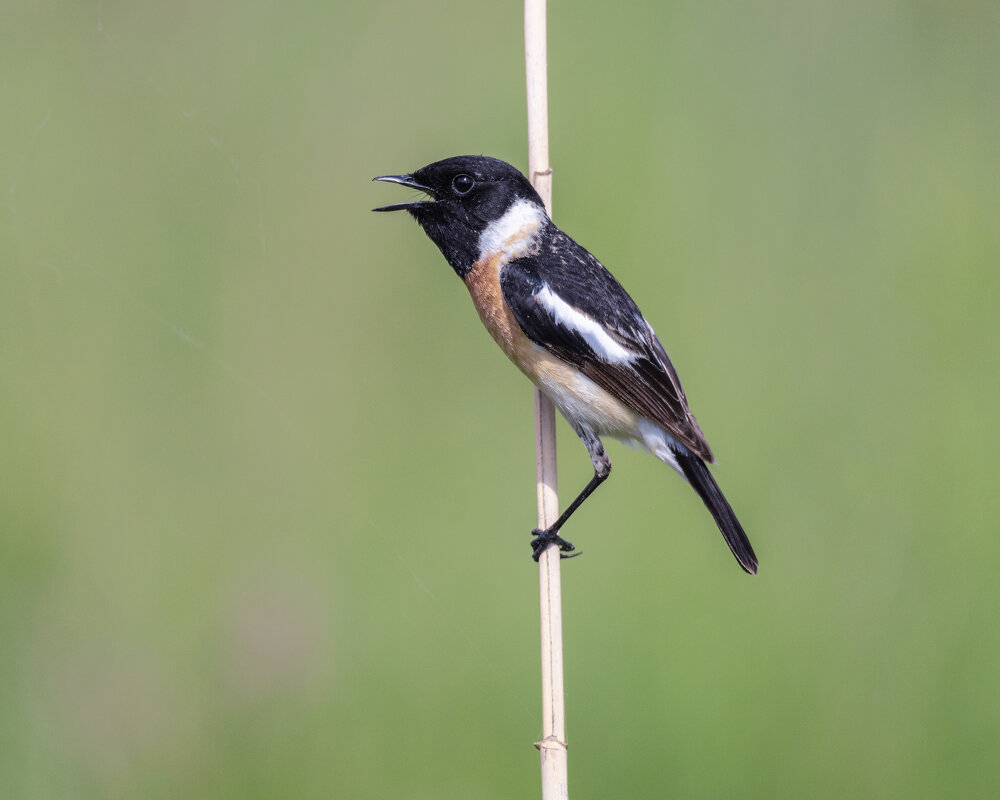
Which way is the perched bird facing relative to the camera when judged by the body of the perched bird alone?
to the viewer's left
